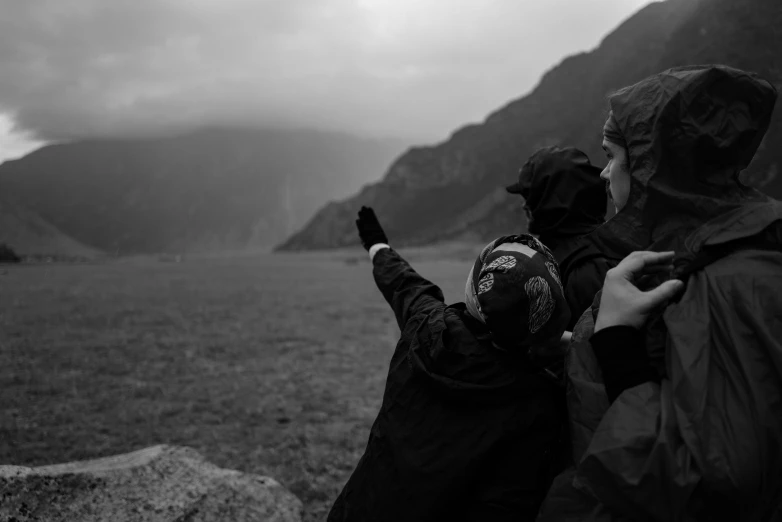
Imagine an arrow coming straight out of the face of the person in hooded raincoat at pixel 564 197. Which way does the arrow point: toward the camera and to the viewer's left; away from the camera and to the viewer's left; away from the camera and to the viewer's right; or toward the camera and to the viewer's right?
away from the camera and to the viewer's left

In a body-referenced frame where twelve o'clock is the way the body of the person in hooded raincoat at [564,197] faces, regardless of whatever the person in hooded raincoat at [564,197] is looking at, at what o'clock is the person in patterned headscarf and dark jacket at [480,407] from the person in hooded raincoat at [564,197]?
the person in patterned headscarf and dark jacket at [480,407] is roughly at 8 o'clock from the person in hooded raincoat at [564,197].

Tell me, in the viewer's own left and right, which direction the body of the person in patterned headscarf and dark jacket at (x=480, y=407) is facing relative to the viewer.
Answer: facing away from the viewer

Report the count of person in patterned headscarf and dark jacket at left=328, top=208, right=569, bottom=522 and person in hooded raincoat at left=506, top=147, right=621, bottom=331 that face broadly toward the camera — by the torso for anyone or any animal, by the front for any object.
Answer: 0

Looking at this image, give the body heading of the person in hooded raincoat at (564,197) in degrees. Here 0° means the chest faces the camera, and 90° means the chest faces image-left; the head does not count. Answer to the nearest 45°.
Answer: approximately 135°

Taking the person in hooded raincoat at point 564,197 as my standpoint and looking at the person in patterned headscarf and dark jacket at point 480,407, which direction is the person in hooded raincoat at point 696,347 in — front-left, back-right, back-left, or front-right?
front-left

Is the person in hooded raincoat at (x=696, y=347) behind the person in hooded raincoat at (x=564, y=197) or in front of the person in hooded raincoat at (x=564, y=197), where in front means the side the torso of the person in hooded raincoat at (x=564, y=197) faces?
behind

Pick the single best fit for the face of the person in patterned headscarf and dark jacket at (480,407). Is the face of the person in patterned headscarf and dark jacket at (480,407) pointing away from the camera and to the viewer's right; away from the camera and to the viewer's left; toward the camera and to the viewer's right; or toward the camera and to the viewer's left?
away from the camera and to the viewer's left

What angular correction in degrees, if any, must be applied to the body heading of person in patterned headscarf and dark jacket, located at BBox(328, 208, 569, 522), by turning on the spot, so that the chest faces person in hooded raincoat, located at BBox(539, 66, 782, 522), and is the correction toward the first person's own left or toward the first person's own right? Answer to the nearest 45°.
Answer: approximately 135° to the first person's own right
